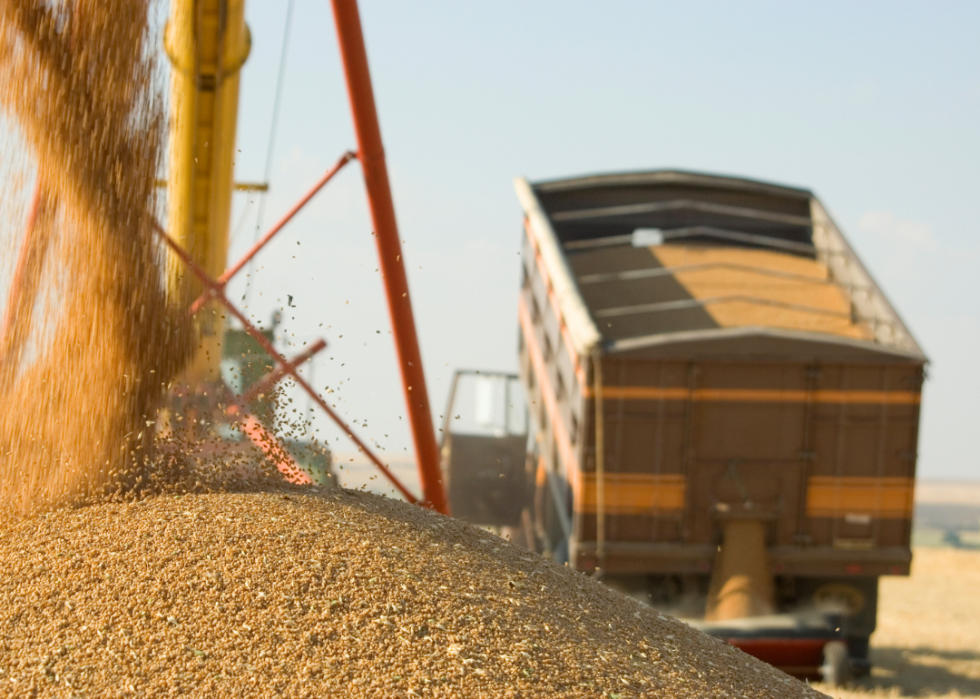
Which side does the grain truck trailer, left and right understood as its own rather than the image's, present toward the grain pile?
back

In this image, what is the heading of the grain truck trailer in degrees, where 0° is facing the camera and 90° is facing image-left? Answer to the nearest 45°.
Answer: approximately 180°
